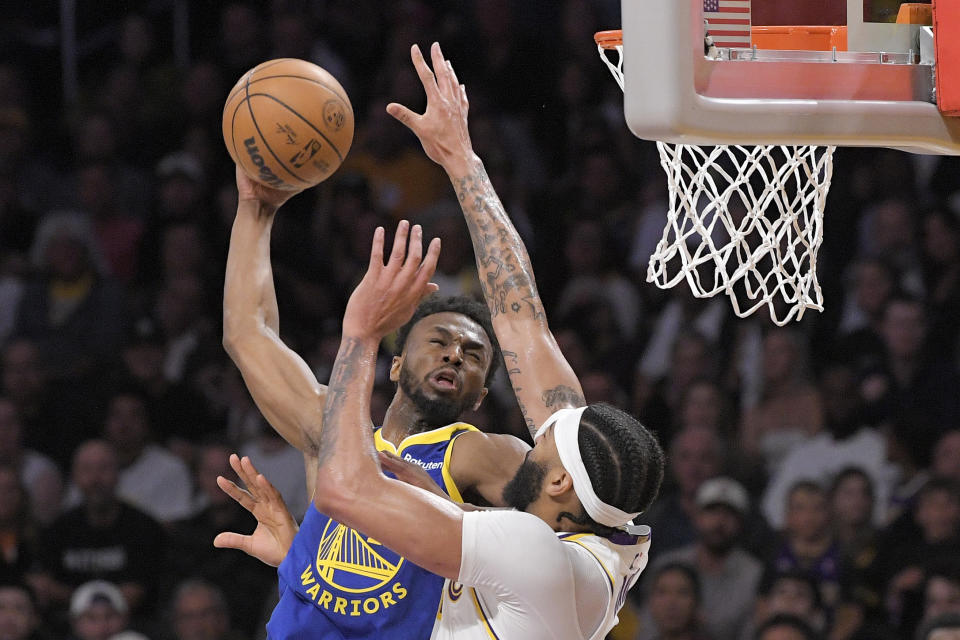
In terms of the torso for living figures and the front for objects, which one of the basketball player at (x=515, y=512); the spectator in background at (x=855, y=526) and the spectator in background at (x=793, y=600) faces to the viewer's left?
the basketball player

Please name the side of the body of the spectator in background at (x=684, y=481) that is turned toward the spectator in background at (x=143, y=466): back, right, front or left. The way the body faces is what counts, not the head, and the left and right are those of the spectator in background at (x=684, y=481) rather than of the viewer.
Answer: right

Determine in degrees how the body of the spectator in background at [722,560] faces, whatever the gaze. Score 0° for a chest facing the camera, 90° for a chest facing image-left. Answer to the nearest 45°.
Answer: approximately 0°

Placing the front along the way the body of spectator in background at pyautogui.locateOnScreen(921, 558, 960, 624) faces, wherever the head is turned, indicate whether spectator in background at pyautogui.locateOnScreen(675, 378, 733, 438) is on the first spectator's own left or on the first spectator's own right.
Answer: on the first spectator's own right
